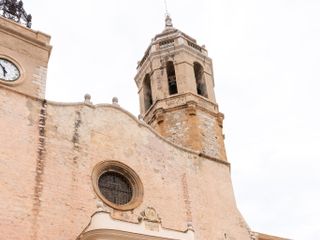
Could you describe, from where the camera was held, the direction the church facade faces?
facing the viewer and to the right of the viewer
